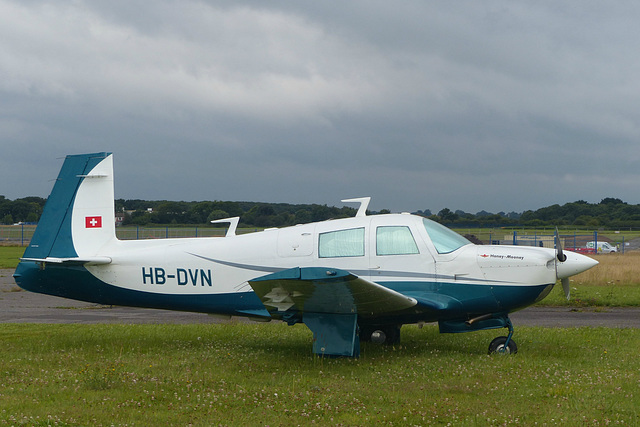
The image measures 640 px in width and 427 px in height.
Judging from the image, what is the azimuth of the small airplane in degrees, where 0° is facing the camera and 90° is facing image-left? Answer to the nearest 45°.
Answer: approximately 270°
